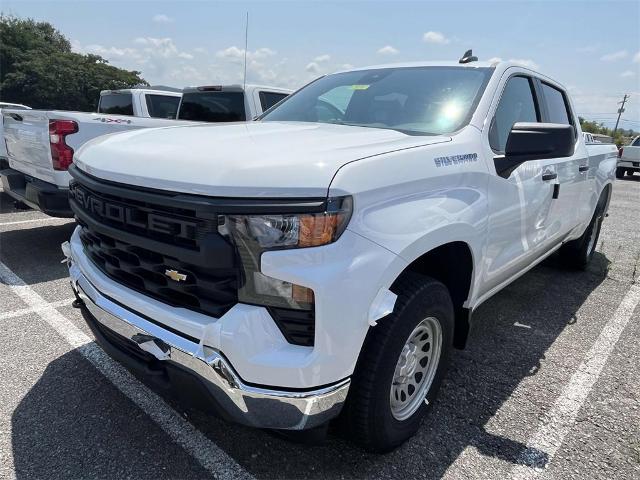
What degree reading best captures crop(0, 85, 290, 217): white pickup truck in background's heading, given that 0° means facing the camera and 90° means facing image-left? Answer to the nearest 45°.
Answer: approximately 225°

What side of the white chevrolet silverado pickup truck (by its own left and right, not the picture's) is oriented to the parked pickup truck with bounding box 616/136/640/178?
back

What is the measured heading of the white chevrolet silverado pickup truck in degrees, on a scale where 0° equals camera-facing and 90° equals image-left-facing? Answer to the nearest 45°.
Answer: approximately 45°

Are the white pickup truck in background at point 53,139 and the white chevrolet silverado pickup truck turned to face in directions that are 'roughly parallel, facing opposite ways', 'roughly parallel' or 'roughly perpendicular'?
roughly parallel, facing opposite ways

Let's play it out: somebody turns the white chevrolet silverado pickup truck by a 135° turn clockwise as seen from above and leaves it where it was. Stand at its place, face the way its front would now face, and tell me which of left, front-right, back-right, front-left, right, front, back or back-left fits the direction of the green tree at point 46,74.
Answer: front-left

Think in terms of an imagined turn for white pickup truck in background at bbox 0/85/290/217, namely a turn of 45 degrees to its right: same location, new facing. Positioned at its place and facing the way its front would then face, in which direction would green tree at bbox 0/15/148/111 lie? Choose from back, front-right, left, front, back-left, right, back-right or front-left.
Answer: left

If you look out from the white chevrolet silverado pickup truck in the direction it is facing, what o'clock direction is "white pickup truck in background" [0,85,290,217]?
The white pickup truck in background is roughly at 3 o'clock from the white chevrolet silverado pickup truck.

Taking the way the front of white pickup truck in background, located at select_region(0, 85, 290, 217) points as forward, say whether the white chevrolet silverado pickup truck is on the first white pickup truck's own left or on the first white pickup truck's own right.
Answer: on the first white pickup truck's own right
